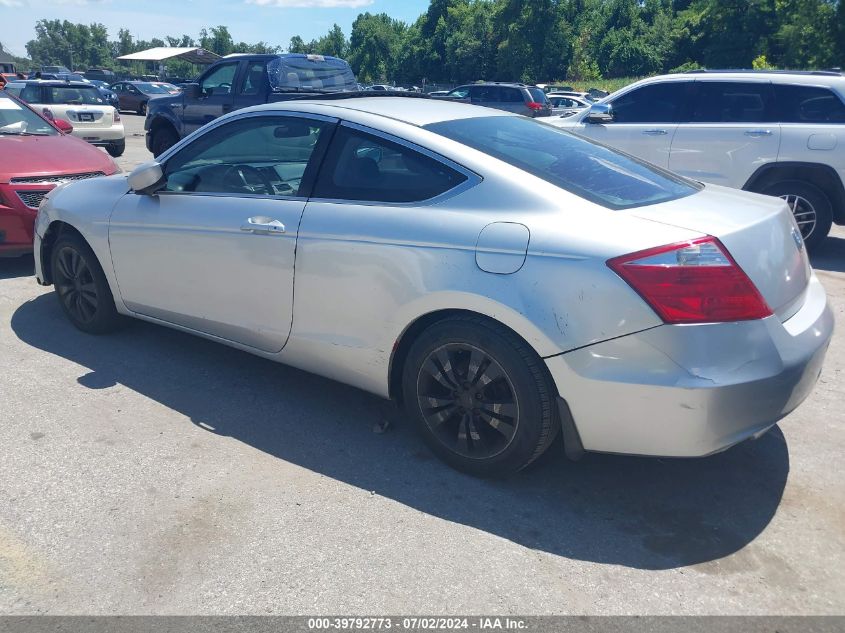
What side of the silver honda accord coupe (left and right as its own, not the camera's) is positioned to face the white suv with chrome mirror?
right

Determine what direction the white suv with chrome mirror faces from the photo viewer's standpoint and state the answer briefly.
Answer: facing to the left of the viewer

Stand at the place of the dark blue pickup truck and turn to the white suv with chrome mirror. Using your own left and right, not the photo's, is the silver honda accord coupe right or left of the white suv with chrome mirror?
right

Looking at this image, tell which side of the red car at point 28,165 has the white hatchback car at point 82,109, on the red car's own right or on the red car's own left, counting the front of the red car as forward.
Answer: on the red car's own left

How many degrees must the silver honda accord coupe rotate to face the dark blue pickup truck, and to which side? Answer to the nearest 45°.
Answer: approximately 45° to its right

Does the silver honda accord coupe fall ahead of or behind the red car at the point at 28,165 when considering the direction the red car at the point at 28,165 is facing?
ahead

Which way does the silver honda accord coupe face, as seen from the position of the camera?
facing away from the viewer and to the left of the viewer

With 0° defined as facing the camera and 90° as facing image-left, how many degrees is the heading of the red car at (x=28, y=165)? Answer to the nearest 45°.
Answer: approximately 315°

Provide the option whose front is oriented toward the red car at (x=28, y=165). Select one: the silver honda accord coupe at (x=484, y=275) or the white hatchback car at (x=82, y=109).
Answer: the silver honda accord coupe

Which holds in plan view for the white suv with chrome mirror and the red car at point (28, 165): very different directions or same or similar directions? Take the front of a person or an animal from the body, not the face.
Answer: very different directions

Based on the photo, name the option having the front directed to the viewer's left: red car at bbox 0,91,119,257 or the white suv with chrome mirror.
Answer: the white suv with chrome mirror
